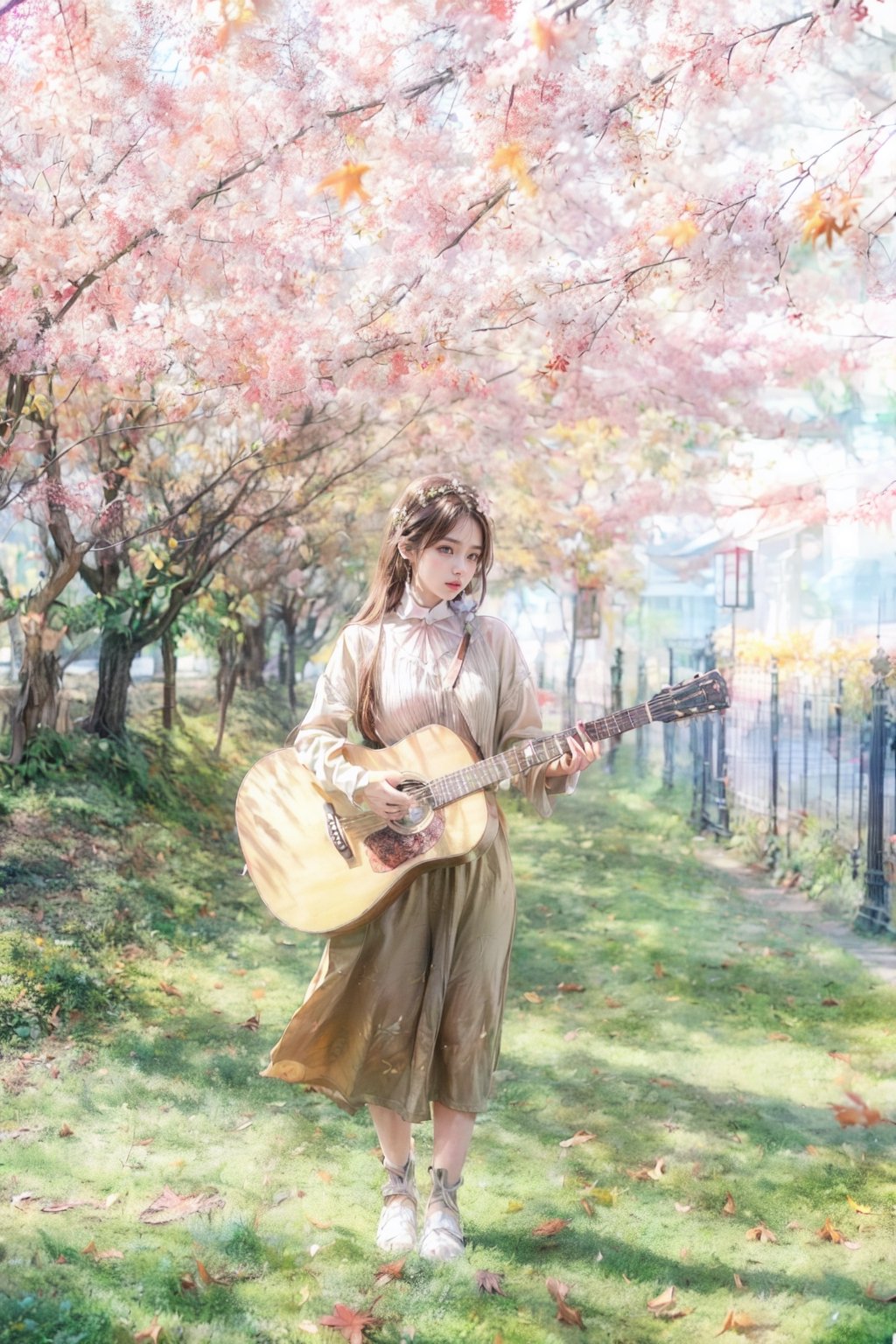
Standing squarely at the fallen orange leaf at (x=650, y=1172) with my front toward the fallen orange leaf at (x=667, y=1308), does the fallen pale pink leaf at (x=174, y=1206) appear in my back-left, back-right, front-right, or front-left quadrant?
front-right

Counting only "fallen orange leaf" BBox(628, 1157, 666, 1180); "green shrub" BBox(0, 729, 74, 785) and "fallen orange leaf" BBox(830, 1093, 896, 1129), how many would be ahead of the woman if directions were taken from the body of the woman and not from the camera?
0

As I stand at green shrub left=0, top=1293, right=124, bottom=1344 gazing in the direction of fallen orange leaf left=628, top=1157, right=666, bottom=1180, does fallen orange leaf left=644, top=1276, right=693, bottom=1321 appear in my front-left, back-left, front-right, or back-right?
front-right

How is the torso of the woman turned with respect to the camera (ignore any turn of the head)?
toward the camera

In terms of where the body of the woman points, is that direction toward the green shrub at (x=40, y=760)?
no

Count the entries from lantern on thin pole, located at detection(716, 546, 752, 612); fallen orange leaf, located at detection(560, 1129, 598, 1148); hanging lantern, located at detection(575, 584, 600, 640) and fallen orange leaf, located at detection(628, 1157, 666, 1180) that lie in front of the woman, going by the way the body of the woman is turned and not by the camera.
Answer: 0

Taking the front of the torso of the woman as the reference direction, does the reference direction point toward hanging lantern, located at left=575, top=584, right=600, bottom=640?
no

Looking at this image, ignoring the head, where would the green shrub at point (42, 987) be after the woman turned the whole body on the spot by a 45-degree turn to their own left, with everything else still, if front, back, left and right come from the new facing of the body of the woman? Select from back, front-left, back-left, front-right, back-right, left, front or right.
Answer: back

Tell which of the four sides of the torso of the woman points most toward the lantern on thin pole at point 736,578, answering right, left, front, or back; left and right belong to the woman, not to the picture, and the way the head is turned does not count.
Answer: back

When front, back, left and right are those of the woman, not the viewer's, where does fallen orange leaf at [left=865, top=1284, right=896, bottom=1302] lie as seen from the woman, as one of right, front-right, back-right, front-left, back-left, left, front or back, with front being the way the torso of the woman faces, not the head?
left

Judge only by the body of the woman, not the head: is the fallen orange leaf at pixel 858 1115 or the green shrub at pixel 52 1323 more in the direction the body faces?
the green shrub

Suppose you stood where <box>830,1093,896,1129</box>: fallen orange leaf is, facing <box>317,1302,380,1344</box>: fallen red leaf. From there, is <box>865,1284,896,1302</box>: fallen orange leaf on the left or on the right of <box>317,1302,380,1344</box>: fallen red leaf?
left

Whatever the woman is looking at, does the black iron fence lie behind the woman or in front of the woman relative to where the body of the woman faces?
behind
